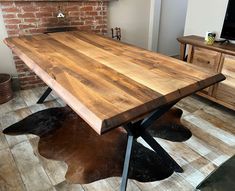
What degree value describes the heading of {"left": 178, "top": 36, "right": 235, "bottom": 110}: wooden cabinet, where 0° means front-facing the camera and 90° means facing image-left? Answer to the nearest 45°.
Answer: approximately 45°

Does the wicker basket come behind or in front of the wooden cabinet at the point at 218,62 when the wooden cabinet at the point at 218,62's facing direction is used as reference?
in front

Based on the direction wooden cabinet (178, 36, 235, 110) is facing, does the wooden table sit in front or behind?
in front
